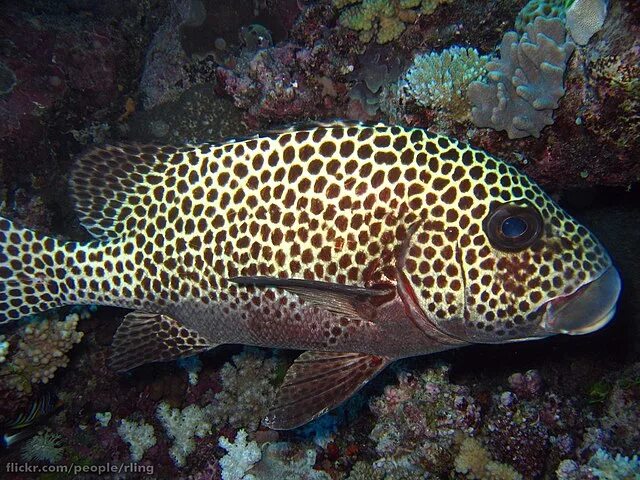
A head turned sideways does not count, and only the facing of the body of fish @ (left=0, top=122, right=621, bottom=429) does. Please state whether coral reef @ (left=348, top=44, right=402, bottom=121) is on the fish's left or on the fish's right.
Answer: on the fish's left

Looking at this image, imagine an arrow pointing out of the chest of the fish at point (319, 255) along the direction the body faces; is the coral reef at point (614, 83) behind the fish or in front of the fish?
in front

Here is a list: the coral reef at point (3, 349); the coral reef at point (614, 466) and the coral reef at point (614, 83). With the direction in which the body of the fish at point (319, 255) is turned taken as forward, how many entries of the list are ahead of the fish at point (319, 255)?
2

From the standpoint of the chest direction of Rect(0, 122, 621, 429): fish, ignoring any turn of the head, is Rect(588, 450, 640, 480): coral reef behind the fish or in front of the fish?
in front

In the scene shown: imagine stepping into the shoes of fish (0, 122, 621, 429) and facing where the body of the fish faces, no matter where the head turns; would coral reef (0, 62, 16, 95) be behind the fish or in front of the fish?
behind

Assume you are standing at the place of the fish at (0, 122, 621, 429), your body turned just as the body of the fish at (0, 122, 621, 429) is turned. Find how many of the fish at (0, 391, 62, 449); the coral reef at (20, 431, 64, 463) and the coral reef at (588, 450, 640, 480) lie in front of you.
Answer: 1

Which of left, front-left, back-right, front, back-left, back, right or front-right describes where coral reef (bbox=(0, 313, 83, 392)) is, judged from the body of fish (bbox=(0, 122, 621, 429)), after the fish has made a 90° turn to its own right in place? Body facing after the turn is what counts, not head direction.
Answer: back-right

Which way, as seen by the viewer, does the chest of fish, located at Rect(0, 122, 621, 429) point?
to the viewer's right

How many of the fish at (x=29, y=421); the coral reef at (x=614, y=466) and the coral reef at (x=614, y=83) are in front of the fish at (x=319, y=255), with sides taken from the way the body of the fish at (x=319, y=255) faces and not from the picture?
2

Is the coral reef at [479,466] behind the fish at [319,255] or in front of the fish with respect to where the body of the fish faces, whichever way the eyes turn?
in front
